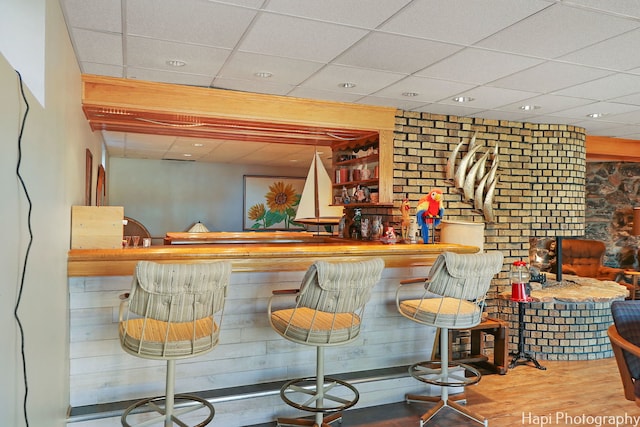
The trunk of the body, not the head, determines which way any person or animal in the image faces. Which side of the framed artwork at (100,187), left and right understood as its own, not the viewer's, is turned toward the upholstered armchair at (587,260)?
front

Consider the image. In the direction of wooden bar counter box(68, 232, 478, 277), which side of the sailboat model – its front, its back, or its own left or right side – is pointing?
left

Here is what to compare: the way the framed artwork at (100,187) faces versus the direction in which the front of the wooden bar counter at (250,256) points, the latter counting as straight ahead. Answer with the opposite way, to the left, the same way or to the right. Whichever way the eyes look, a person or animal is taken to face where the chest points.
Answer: to the left

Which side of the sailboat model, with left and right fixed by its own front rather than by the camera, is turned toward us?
left

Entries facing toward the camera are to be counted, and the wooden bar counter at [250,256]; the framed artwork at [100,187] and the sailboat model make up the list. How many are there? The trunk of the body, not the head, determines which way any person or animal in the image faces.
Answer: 1

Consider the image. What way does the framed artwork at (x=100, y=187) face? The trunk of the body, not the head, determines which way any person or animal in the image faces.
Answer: to the viewer's right

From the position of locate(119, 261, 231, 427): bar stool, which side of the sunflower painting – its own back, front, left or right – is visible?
front

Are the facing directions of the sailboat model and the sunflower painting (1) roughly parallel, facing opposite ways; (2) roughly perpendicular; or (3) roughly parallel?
roughly perpendicular
